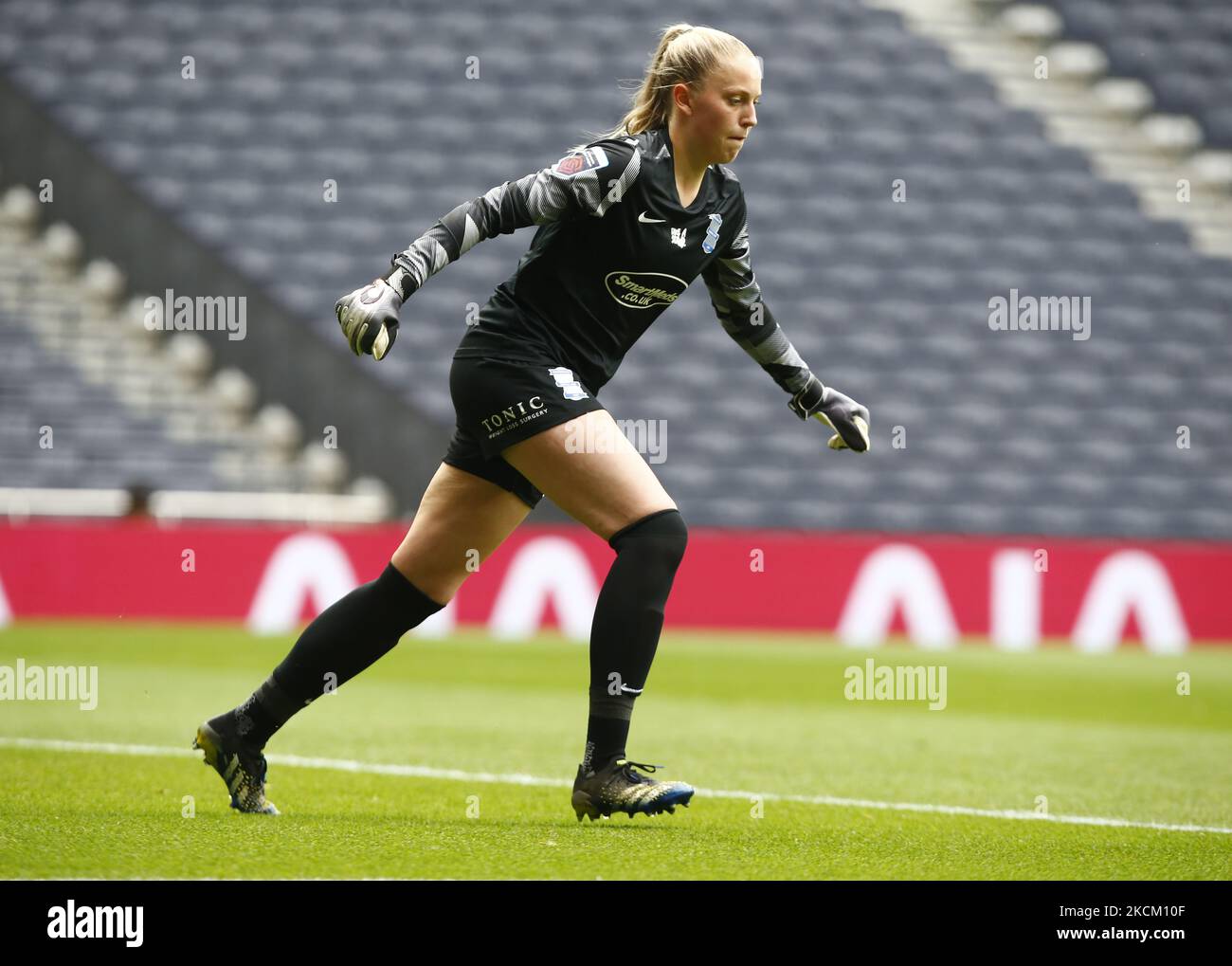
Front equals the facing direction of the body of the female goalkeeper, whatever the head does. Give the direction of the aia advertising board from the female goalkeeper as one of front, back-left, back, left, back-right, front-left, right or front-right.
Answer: back-left

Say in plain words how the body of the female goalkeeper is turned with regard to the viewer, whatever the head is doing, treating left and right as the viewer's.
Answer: facing the viewer and to the right of the viewer

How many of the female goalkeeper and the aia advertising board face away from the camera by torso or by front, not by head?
0

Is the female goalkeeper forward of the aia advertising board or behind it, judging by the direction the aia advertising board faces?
forward

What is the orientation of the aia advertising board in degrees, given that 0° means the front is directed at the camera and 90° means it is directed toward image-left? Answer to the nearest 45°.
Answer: approximately 0°
